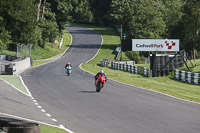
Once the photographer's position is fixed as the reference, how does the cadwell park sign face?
facing the viewer

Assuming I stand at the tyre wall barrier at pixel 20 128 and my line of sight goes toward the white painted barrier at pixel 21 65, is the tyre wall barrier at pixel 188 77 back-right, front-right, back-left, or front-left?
front-right

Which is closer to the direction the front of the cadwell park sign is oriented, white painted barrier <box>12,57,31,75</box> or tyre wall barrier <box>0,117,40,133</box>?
the tyre wall barrier

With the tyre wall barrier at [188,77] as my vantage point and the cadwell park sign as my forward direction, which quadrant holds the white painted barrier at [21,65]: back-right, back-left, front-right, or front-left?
front-left

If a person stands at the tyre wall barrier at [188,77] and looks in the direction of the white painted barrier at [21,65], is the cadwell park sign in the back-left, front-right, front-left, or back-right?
front-right

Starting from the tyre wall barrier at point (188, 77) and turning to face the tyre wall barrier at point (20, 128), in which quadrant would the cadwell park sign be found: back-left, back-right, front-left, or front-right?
back-right

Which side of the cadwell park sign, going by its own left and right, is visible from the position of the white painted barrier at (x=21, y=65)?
right

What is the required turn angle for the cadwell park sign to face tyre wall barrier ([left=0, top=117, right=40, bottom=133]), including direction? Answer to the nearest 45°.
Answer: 0° — it already faces it

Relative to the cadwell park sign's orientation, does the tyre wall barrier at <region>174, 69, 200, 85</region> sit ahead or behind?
ahead

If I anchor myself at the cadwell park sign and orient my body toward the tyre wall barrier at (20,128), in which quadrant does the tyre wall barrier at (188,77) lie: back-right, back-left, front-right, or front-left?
front-left

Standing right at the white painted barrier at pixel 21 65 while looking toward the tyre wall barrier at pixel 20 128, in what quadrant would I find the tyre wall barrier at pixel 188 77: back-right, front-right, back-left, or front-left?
front-left
